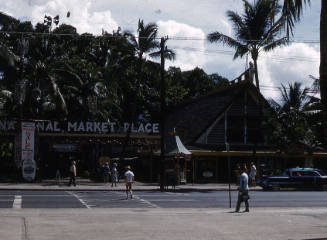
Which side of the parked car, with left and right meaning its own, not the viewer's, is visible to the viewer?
left

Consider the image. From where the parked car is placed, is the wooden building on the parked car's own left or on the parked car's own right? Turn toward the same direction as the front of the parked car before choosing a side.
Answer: on the parked car's own right

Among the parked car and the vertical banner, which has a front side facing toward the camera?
the vertical banner

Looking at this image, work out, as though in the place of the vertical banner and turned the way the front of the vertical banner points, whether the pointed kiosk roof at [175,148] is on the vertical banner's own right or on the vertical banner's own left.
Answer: on the vertical banner's own left

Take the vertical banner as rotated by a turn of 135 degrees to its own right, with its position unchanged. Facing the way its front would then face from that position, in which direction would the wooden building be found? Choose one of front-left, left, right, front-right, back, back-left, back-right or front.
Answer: back-right

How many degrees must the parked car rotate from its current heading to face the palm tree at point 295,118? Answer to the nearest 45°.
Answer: approximately 90° to its right

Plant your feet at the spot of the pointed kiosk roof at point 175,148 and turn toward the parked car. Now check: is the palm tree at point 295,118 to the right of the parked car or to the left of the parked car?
left

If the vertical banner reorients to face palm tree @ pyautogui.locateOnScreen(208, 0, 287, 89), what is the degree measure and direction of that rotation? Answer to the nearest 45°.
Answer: approximately 90° to its left

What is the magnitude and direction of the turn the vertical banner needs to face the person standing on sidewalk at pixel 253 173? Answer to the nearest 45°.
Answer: approximately 90° to its left

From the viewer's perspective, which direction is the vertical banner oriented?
toward the camera

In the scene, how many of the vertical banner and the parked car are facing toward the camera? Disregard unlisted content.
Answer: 1

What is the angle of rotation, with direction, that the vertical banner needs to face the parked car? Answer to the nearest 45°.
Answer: approximately 90° to its left

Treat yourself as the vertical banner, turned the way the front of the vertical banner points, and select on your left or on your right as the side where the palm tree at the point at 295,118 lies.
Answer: on your left
